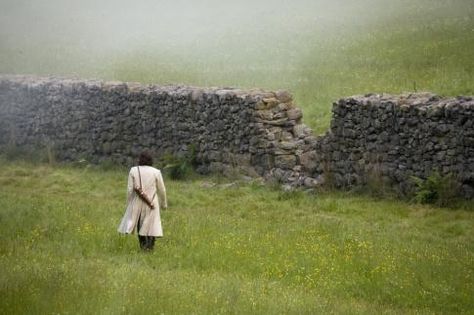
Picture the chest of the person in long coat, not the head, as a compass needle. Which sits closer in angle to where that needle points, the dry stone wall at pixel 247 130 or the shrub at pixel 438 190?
the dry stone wall

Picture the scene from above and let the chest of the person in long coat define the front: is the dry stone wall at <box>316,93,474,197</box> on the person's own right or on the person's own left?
on the person's own right

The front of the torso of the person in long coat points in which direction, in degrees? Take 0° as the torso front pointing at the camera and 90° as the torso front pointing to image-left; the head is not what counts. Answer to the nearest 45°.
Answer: approximately 180°

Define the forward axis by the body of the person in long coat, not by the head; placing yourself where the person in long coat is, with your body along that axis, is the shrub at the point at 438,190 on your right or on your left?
on your right
